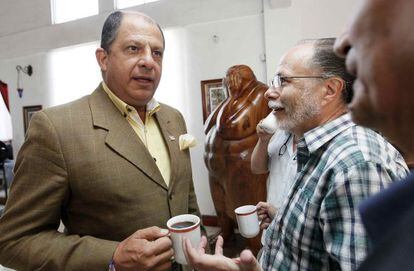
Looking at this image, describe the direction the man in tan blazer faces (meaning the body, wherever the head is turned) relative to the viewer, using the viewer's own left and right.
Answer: facing the viewer and to the right of the viewer

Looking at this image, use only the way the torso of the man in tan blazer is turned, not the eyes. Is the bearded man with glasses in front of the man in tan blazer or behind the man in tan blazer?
in front

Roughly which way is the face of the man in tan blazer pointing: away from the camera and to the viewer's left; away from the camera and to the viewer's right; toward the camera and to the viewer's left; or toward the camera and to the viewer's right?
toward the camera and to the viewer's right

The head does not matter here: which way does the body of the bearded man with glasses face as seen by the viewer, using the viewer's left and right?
facing to the left of the viewer

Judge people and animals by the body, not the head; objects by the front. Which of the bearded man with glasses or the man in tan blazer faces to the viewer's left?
the bearded man with glasses

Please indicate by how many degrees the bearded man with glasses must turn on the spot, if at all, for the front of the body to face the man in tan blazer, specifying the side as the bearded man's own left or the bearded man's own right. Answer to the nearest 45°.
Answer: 0° — they already face them

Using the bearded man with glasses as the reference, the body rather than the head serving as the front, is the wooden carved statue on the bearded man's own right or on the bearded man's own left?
on the bearded man's own right

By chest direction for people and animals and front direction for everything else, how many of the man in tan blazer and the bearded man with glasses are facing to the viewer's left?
1

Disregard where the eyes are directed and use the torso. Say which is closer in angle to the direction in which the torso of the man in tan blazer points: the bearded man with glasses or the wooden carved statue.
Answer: the bearded man with glasses

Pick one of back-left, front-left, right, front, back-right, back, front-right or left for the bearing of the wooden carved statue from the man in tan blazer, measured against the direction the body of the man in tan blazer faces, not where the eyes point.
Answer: left
